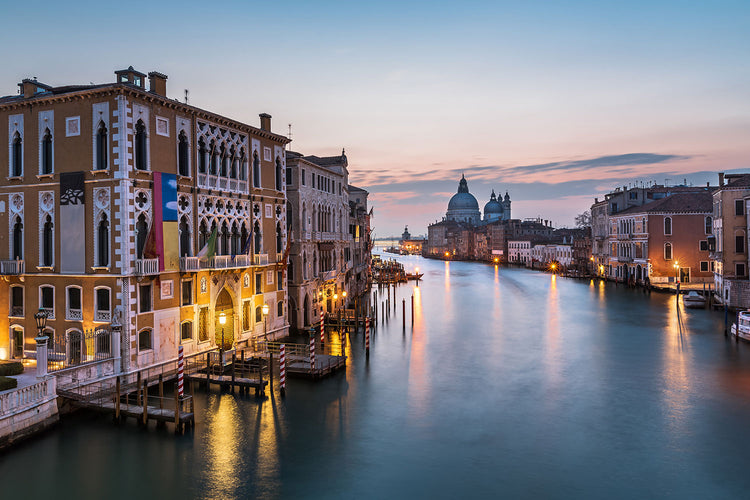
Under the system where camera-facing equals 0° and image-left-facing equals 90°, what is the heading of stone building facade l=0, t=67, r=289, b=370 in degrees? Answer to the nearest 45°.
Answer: approximately 315°

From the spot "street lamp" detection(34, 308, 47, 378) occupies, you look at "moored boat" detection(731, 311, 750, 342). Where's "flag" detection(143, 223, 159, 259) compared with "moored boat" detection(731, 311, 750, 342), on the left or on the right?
left
